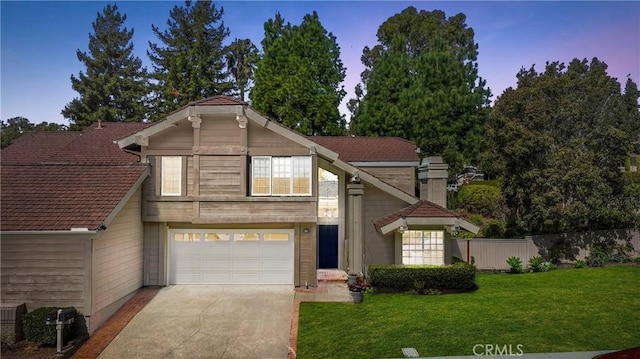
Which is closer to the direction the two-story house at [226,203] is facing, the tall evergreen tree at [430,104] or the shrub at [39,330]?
the shrub

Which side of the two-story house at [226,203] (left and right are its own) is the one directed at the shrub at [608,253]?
left

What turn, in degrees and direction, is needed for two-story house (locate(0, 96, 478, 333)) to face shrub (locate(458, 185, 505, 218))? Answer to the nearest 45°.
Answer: approximately 135° to its left

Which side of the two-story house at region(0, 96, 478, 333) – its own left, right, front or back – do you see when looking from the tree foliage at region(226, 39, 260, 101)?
back

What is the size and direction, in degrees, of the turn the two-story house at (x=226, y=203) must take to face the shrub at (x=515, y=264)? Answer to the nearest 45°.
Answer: approximately 90° to its left

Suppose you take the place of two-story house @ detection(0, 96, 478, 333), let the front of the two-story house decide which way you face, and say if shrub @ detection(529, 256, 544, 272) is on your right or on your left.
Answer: on your left

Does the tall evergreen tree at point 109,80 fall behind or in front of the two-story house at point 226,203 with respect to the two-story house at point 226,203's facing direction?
behind

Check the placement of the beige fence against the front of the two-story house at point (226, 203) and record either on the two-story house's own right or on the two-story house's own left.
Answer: on the two-story house's own left

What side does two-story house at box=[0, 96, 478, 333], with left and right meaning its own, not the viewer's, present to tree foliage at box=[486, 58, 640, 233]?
left

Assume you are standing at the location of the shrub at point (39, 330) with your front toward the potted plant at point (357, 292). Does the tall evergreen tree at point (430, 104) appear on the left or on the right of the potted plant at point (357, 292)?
left

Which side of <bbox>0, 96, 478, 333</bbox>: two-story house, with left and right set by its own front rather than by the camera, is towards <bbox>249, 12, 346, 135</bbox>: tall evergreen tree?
back
